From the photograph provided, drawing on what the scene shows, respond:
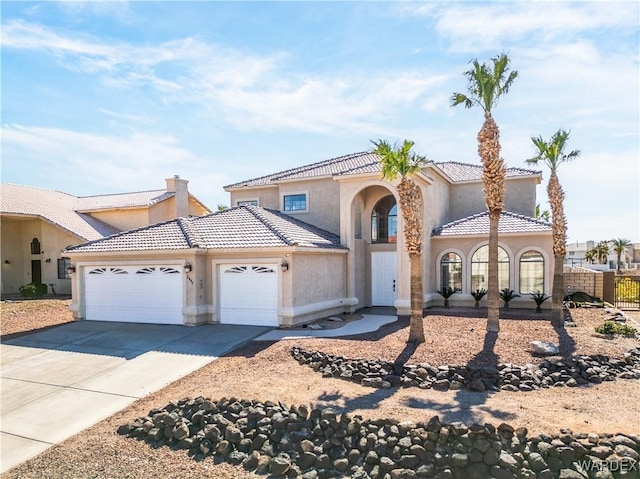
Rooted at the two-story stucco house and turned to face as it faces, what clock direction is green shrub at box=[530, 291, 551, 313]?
The green shrub is roughly at 9 o'clock from the two-story stucco house.

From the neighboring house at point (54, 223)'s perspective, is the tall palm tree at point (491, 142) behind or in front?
in front

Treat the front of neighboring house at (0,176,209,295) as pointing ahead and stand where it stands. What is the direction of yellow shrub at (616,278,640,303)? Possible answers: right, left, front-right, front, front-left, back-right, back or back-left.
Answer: front-left

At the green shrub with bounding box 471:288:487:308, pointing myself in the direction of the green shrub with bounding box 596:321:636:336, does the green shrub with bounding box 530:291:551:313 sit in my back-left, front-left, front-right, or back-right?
front-left

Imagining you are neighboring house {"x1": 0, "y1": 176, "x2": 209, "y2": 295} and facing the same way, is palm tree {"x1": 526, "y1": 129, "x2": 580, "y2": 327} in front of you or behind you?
in front

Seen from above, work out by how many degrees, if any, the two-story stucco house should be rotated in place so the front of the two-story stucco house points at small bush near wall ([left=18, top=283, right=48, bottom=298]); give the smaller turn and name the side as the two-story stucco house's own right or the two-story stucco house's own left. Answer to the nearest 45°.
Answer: approximately 135° to the two-story stucco house's own right

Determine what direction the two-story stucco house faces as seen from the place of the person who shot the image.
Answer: facing the viewer

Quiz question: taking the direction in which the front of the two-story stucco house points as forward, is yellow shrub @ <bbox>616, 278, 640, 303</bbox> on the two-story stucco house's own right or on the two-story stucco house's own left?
on the two-story stucco house's own left

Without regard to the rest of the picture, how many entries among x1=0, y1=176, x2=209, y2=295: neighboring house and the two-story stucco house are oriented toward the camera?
2

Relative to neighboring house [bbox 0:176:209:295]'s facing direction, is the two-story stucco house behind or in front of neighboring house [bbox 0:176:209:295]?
in front

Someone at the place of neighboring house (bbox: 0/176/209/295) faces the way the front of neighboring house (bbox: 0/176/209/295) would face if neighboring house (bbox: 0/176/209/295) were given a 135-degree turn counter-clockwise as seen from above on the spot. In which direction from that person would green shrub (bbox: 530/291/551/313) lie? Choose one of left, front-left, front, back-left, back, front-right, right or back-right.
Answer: right
